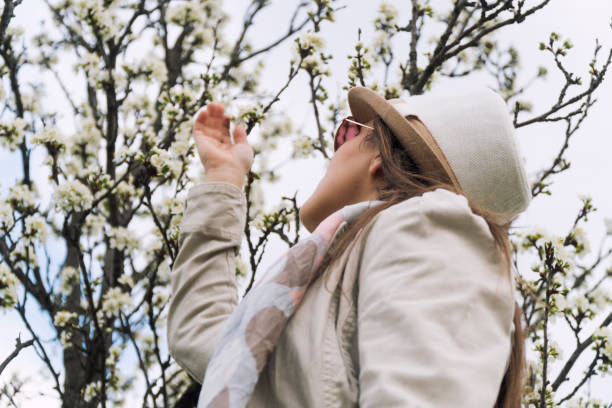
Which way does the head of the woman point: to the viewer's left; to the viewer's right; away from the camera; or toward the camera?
to the viewer's left

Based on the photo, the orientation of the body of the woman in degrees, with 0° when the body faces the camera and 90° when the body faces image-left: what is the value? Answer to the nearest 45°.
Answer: approximately 90°
